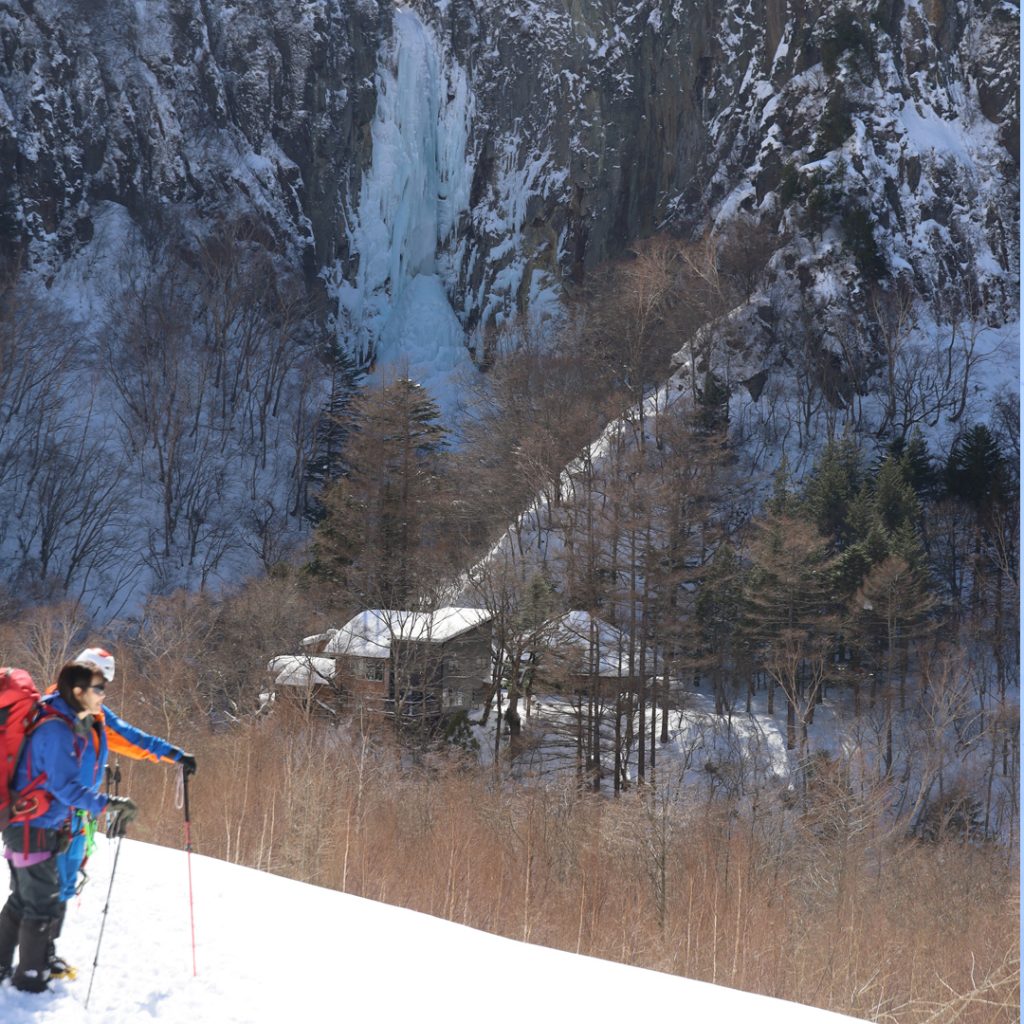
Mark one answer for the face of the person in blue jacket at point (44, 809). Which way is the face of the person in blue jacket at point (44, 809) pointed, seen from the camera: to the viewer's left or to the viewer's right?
to the viewer's right

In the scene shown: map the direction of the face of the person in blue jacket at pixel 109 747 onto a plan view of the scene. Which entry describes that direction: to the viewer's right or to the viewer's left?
to the viewer's right

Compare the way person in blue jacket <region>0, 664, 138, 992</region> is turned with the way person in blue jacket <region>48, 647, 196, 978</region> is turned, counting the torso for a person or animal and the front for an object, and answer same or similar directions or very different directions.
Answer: same or similar directions

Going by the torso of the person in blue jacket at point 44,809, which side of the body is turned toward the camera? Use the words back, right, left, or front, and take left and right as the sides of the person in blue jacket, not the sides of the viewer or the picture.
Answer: right

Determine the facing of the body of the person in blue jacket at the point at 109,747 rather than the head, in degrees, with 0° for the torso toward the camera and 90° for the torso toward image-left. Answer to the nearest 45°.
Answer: approximately 270°

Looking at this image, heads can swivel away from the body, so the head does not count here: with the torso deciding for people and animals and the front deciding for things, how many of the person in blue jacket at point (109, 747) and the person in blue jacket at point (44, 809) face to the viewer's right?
2

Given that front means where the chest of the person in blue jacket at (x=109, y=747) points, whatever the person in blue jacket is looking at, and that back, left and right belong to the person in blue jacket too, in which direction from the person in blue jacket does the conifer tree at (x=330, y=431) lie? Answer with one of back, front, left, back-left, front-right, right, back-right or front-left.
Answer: left

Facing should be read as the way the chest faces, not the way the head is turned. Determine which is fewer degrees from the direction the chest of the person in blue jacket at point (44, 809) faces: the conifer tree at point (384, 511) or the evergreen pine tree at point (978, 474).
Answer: the evergreen pine tree

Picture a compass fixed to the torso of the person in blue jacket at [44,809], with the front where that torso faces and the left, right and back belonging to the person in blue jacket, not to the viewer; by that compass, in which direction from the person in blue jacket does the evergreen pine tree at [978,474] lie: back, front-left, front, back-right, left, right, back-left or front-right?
front-left
